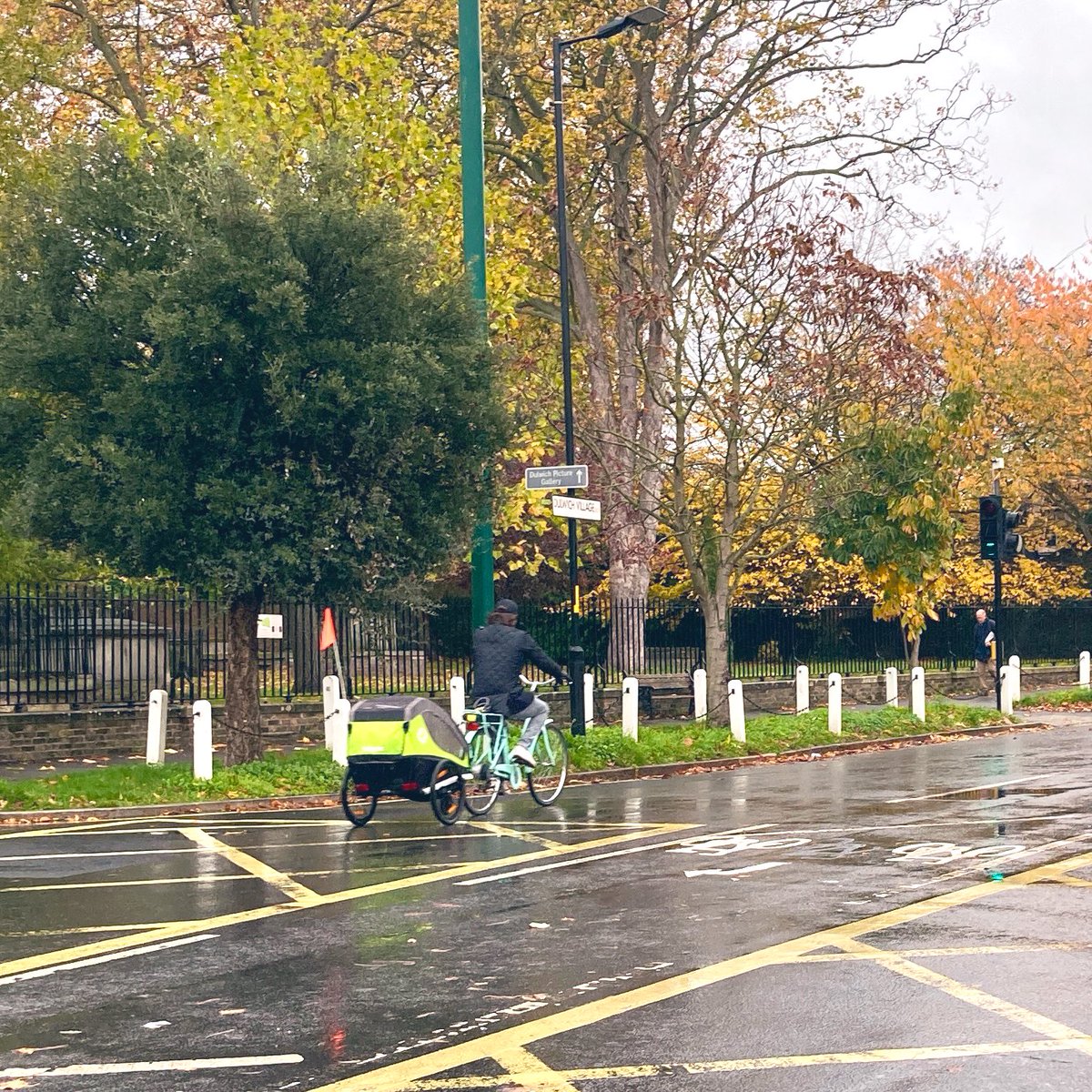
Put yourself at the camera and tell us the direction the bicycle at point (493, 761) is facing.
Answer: facing away from the viewer and to the right of the viewer

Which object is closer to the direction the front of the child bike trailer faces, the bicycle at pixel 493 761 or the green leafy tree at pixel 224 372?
the bicycle

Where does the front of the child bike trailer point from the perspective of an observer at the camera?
facing away from the viewer and to the right of the viewer

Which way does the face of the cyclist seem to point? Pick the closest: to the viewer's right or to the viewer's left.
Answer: to the viewer's right

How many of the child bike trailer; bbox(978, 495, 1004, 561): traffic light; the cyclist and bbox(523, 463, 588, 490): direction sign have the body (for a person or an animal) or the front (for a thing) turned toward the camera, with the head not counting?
2

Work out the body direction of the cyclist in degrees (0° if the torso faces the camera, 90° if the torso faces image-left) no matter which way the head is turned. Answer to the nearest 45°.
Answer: approximately 225°

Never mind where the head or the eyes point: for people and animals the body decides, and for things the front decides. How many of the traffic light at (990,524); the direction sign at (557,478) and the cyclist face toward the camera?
2

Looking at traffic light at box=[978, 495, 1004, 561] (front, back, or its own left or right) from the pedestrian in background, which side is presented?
back
